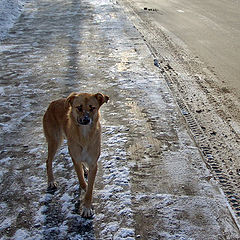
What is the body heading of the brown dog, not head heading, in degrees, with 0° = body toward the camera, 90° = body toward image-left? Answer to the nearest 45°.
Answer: approximately 315°
